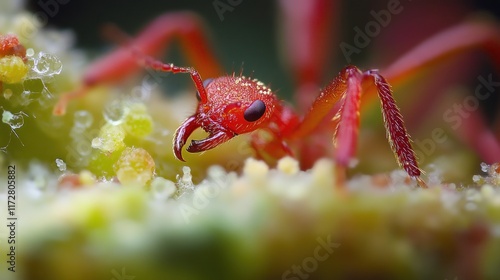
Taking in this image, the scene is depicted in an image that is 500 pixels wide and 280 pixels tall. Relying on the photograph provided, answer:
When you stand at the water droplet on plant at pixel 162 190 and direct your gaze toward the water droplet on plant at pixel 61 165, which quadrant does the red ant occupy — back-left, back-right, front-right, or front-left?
back-right

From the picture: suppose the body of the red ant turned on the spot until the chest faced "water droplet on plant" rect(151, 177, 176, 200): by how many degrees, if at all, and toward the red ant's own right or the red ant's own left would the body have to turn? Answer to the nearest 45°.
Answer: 0° — it already faces it

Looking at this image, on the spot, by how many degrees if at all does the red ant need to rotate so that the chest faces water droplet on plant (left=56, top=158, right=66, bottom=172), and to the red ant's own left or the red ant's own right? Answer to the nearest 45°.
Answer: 0° — it already faces it

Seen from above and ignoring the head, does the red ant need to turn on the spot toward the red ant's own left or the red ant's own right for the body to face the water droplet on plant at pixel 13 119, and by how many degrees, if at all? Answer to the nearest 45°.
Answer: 0° — it already faces it

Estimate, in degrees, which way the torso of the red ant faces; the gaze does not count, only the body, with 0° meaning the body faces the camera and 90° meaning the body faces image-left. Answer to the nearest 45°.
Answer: approximately 45°
